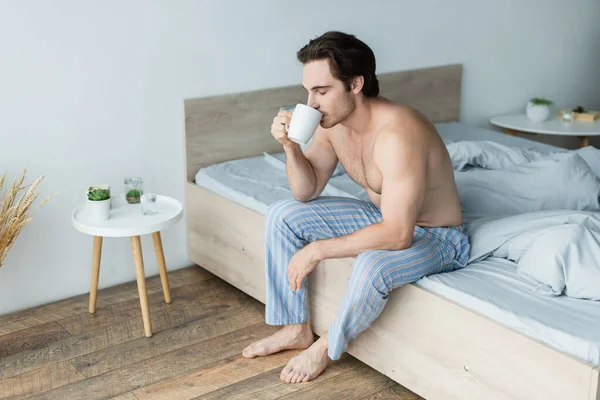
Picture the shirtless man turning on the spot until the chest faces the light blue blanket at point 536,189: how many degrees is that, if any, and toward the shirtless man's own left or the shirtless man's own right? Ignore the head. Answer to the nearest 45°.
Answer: approximately 180°

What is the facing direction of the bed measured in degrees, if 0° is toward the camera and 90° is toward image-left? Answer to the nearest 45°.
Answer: approximately 315°

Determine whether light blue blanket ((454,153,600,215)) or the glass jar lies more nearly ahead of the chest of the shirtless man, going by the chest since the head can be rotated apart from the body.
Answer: the glass jar

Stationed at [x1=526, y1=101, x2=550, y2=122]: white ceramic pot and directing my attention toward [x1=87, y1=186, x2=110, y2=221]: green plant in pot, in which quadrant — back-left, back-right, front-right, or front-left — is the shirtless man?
front-left

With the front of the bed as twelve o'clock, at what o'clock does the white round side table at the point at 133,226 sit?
The white round side table is roughly at 5 o'clock from the bed.

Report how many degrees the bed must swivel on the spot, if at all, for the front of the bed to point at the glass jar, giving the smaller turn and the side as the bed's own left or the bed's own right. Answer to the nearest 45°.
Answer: approximately 180°

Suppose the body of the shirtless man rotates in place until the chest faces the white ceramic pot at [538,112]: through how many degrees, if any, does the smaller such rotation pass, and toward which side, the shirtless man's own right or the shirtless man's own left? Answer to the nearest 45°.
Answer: approximately 180°

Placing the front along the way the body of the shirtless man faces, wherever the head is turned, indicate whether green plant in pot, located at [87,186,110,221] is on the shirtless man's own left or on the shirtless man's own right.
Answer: on the shirtless man's own right

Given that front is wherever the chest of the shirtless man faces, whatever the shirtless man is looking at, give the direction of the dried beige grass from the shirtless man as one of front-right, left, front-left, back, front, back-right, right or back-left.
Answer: front-right

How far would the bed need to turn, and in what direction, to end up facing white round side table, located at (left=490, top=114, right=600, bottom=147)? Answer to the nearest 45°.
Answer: approximately 135° to its left

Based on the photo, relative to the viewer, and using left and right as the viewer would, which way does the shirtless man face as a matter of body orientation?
facing the viewer and to the left of the viewer

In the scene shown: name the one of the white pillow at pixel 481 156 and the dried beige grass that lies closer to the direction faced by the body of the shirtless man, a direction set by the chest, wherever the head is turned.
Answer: the dried beige grass

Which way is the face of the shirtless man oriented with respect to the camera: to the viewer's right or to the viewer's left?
to the viewer's left
